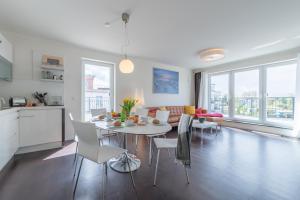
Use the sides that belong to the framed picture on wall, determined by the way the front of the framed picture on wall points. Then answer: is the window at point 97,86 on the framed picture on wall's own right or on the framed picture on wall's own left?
on the framed picture on wall's own right

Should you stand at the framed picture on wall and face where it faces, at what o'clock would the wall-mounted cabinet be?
The wall-mounted cabinet is roughly at 3 o'clock from the framed picture on wall.

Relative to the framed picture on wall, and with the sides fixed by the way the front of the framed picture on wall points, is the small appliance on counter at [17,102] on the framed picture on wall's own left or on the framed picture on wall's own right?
on the framed picture on wall's own right

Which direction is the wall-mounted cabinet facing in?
to the viewer's right

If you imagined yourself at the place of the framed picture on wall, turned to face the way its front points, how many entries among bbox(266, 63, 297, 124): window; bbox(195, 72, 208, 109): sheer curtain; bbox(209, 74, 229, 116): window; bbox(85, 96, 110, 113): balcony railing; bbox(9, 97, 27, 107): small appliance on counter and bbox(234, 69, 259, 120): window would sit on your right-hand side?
2

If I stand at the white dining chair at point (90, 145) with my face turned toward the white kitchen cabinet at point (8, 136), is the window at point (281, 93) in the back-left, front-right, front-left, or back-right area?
back-right

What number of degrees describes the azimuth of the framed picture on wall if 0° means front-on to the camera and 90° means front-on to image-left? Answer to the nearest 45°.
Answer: approximately 315°

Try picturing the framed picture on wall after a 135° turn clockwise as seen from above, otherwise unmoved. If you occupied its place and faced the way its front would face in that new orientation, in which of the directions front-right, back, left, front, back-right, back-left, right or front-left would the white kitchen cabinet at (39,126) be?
front-left

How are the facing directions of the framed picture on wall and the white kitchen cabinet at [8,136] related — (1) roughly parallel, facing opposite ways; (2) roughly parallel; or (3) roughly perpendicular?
roughly perpendicular

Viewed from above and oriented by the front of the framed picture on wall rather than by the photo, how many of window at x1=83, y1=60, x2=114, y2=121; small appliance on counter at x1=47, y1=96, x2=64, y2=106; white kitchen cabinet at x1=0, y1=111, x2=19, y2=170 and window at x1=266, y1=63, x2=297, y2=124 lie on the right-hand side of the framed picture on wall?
3

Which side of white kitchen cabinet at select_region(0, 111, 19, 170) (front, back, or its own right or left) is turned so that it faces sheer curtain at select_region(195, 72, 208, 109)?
front

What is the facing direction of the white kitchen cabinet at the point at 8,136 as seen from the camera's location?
facing to the right of the viewer

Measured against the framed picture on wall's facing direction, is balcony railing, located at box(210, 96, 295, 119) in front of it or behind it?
in front

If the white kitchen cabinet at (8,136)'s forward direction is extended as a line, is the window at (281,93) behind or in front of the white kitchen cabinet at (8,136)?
in front

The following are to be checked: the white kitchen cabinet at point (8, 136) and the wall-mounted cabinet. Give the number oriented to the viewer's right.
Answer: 2
